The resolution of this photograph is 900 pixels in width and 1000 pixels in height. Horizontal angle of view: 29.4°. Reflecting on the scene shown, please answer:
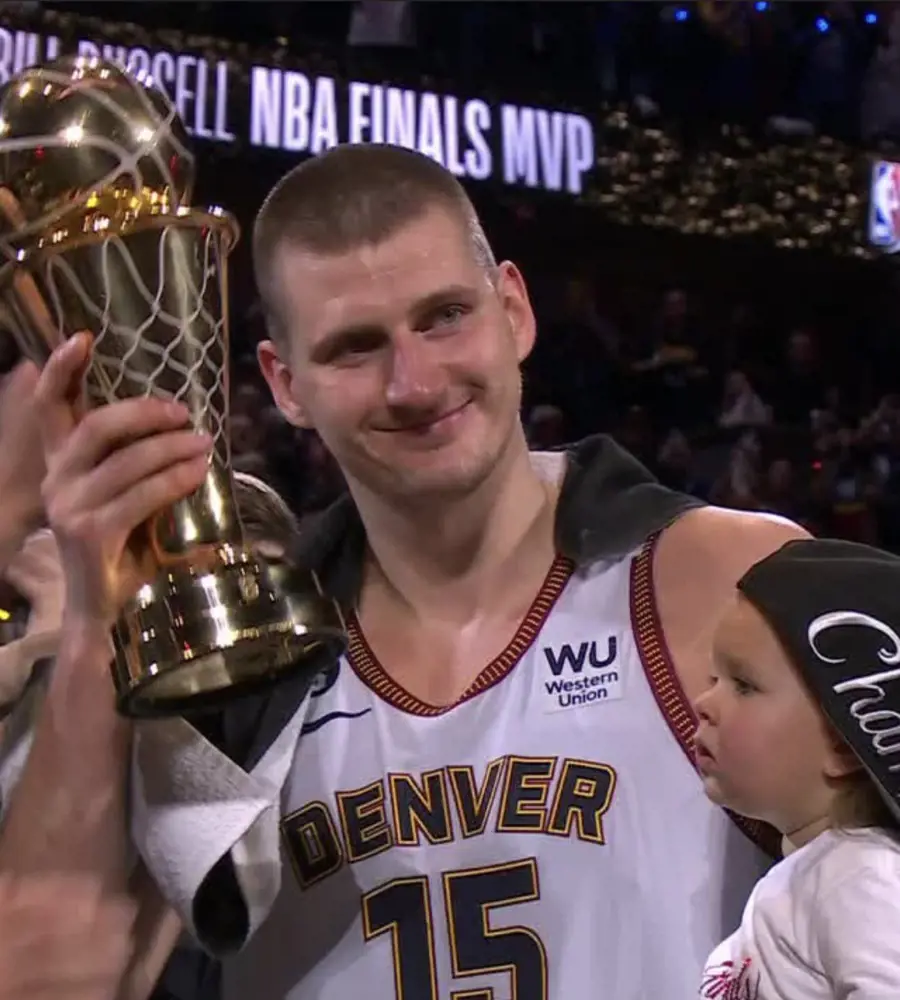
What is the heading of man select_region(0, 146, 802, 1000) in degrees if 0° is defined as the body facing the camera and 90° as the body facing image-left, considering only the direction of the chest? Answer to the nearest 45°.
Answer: approximately 0°
